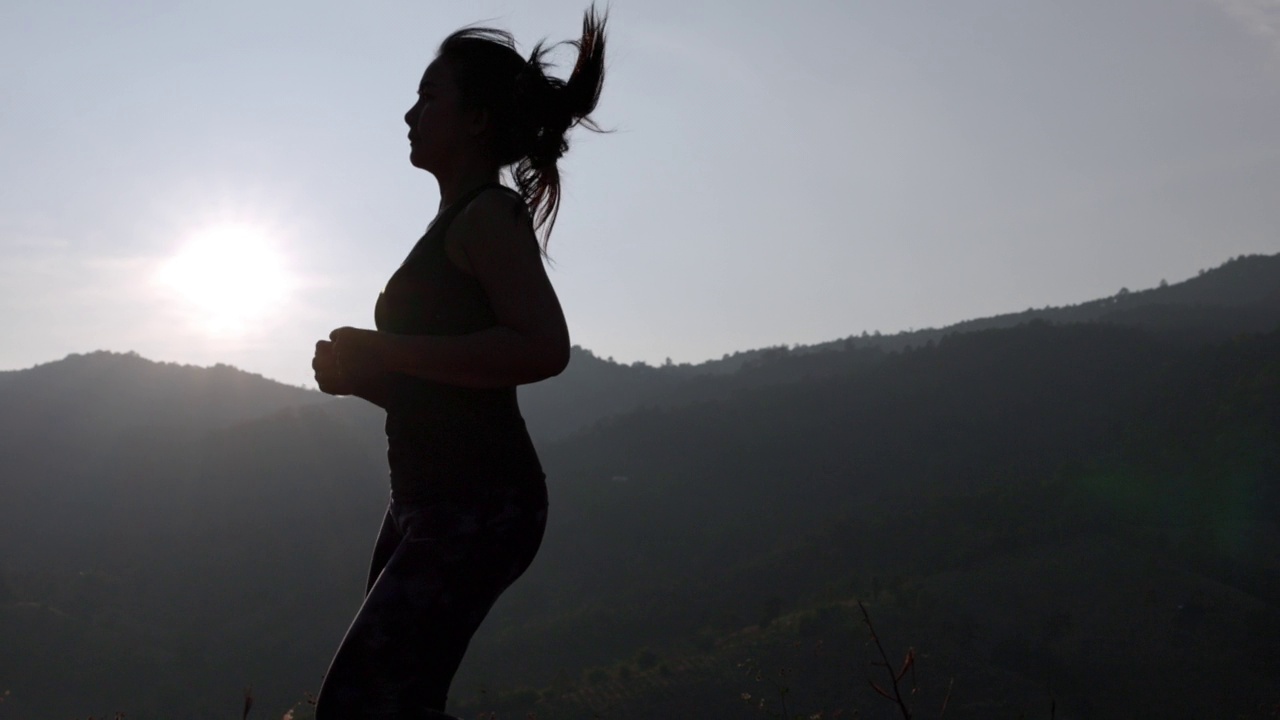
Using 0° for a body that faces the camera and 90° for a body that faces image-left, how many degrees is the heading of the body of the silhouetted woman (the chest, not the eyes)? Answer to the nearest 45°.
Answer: approximately 90°
